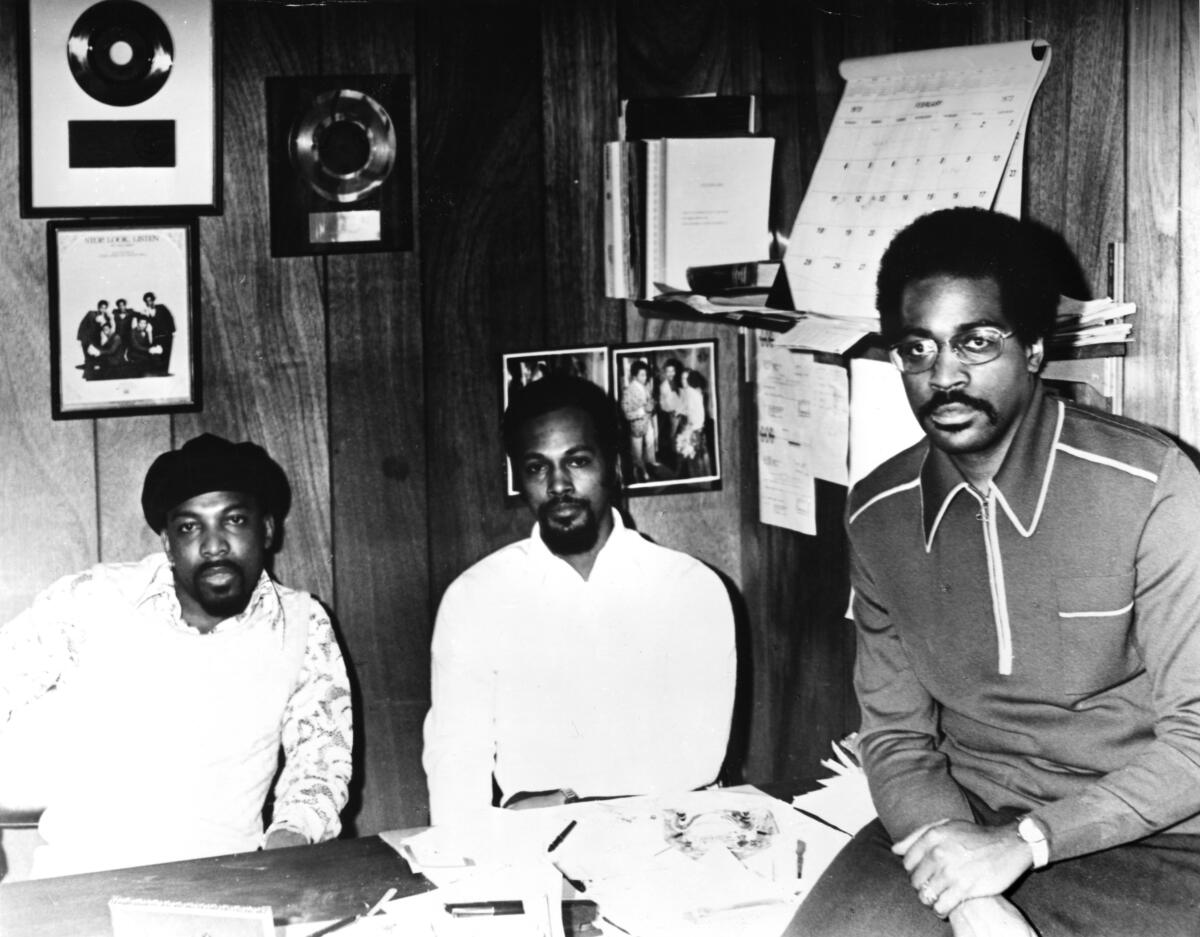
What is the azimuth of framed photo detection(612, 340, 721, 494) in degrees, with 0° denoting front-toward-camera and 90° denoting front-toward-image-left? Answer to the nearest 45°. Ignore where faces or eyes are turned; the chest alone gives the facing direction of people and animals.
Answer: approximately 0°

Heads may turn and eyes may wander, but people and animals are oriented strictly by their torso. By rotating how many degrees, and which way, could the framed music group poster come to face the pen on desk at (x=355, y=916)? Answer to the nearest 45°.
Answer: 0° — it already faces it

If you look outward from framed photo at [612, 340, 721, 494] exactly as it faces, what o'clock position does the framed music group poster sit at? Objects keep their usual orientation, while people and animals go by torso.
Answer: The framed music group poster is roughly at 2 o'clock from the framed photo.

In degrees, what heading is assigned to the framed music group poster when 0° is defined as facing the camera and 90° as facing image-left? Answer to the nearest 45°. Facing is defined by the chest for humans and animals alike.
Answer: approximately 0°

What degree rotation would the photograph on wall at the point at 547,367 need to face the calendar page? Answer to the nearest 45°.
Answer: approximately 45° to its left

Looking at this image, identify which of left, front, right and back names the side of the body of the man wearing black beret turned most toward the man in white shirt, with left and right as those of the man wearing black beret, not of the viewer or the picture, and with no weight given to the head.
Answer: left

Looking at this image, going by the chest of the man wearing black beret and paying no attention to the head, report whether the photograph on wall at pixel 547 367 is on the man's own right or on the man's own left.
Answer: on the man's own left

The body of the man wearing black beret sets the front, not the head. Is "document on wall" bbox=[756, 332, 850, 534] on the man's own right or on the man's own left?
on the man's own left

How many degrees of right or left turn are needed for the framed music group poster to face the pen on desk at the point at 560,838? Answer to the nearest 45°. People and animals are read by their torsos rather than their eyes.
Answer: approximately 45° to its left
